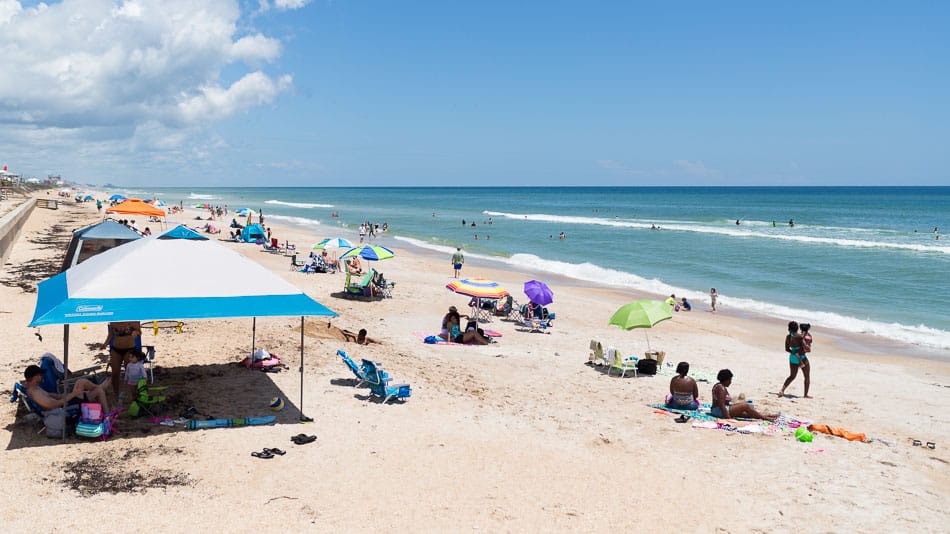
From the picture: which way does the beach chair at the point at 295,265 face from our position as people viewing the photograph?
facing to the right of the viewer

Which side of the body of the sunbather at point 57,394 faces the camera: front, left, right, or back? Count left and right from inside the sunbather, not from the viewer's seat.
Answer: right

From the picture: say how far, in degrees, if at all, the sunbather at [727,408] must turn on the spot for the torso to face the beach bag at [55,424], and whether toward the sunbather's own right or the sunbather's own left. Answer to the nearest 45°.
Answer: approximately 135° to the sunbather's own right

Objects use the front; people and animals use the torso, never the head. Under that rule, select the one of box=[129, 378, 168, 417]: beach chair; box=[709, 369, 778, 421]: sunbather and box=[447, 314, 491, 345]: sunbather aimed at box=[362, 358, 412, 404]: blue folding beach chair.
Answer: the beach chair

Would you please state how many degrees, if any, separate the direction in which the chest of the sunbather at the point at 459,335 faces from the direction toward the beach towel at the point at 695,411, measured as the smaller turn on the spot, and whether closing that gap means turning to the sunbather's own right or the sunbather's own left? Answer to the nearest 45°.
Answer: approximately 45° to the sunbather's own right

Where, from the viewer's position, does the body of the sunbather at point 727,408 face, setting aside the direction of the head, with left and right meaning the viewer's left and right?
facing to the right of the viewer
